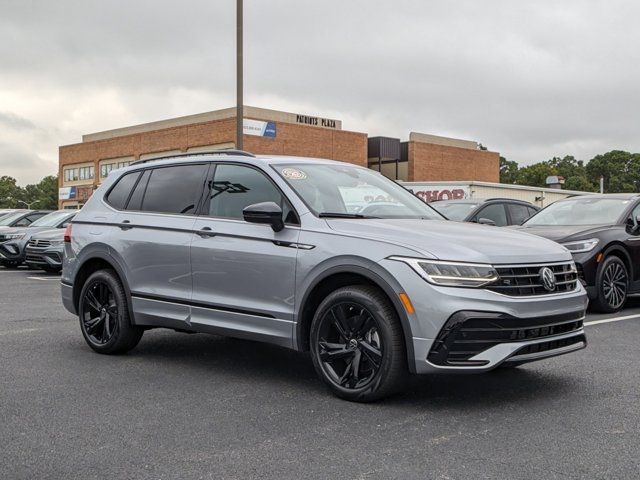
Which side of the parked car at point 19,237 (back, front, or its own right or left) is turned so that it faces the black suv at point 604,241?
left

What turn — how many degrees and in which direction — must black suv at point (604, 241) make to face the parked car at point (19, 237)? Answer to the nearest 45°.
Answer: approximately 45° to its right

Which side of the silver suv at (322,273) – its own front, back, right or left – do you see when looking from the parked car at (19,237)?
back

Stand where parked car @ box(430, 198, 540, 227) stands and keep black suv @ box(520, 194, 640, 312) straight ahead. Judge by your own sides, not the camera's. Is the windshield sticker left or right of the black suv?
right

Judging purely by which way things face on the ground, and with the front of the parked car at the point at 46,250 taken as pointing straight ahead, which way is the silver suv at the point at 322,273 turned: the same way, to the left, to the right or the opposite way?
to the left

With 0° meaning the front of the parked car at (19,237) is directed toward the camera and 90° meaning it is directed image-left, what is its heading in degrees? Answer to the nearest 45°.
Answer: approximately 45°

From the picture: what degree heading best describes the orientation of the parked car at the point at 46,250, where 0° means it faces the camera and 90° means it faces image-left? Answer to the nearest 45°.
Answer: approximately 45°

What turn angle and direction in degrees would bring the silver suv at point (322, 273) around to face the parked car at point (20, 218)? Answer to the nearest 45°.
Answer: approximately 180°
